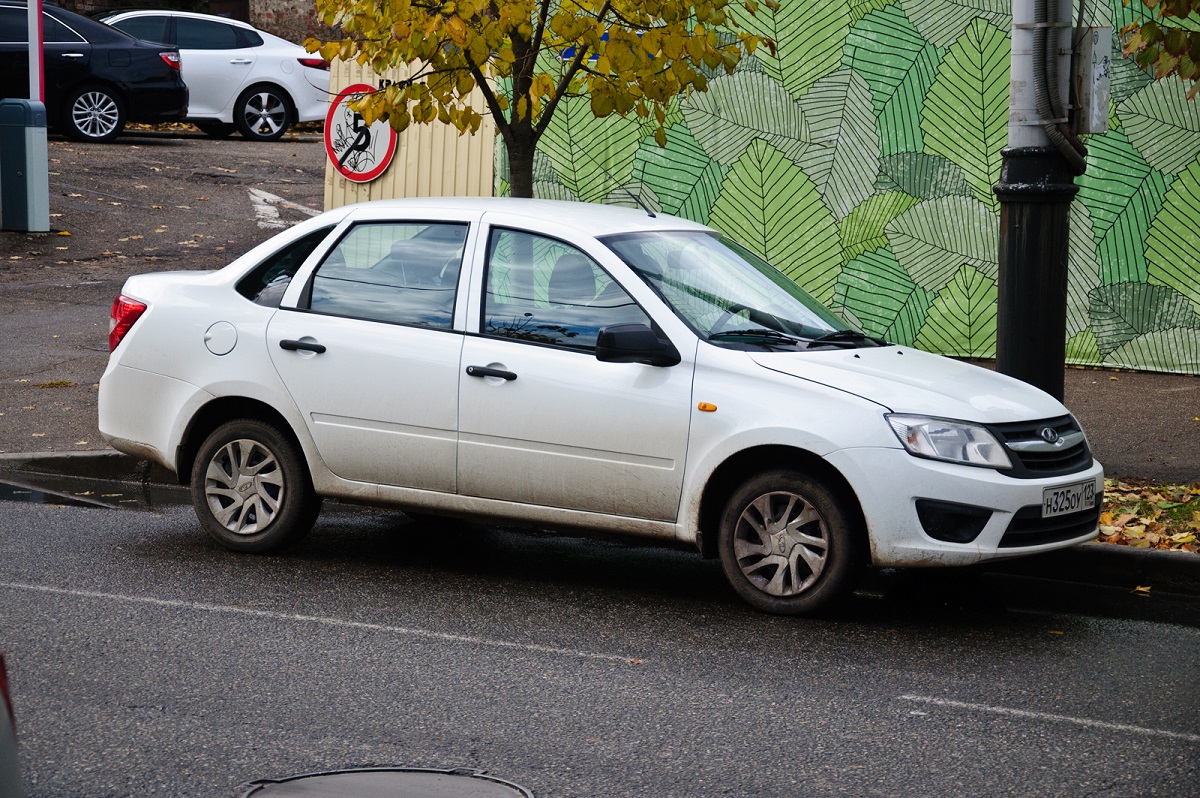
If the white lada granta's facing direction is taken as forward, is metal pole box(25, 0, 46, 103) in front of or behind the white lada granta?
behind

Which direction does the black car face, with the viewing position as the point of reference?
facing to the left of the viewer

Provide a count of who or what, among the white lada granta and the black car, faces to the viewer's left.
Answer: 1

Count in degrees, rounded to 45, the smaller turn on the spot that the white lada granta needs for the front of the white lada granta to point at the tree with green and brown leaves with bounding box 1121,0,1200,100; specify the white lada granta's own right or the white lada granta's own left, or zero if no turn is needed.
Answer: approximately 45° to the white lada granta's own left

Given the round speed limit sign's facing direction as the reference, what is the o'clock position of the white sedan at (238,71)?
The white sedan is roughly at 4 o'clock from the round speed limit sign.

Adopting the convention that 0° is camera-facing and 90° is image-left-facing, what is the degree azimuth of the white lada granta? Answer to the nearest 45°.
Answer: approximately 315°

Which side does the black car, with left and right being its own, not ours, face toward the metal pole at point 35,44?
left

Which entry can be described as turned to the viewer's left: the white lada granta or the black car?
the black car

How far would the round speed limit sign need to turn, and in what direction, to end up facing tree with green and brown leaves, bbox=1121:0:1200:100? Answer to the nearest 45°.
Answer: approximately 90° to its left
